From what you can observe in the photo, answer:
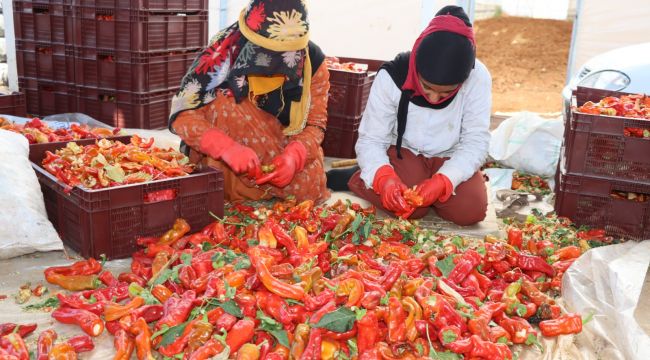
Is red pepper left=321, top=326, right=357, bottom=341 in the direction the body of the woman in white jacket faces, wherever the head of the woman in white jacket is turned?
yes

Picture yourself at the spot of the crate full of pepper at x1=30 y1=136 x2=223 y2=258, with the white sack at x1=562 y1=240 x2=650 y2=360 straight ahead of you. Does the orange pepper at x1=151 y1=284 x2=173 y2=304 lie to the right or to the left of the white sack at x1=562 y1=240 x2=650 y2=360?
right

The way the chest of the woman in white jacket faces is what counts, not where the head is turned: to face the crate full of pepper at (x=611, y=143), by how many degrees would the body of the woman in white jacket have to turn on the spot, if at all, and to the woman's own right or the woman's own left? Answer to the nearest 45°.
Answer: approximately 90° to the woman's own left

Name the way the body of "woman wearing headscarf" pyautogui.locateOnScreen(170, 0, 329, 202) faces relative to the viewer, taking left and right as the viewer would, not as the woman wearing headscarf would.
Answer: facing the viewer

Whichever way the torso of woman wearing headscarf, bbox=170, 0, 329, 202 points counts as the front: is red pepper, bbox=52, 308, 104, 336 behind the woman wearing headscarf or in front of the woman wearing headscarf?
in front

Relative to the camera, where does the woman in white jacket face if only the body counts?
toward the camera

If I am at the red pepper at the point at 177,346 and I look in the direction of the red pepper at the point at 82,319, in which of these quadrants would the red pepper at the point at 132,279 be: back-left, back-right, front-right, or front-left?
front-right

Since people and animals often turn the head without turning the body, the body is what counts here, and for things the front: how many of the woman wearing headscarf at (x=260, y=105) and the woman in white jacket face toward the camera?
2

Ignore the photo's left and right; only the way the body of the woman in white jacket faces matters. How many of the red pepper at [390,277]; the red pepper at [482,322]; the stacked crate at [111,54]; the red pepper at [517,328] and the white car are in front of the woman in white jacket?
3

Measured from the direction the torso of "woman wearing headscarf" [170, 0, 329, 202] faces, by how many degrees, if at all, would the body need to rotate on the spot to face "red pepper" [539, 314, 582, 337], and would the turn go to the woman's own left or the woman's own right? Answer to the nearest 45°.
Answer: approximately 45° to the woman's own left

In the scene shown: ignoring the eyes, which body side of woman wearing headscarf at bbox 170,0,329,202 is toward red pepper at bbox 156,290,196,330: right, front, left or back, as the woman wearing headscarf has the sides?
front

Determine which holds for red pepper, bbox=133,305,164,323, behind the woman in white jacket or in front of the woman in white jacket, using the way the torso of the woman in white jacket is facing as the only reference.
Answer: in front
